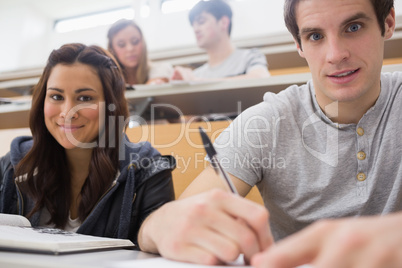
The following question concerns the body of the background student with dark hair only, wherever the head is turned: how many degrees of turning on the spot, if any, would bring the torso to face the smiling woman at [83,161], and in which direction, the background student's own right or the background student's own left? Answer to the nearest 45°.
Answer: approximately 45° to the background student's own left

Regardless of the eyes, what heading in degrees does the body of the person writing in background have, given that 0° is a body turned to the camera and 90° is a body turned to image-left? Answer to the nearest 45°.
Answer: approximately 0°

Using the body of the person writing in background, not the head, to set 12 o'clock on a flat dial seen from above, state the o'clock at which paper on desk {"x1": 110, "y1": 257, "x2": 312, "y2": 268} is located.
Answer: The paper on desk is roughly at 12 o'clock from the person writing in background.

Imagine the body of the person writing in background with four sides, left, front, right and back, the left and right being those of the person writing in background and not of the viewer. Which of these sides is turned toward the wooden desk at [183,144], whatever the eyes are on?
front

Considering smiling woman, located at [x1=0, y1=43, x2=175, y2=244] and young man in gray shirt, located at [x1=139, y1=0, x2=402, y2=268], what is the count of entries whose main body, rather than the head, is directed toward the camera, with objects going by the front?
2

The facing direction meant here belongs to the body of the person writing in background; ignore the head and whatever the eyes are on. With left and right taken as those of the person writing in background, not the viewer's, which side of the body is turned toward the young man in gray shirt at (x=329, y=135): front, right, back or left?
front

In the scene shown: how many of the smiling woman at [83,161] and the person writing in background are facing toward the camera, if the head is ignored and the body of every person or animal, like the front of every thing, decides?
2

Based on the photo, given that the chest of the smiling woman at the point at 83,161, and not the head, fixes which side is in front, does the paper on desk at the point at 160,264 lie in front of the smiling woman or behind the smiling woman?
in front
